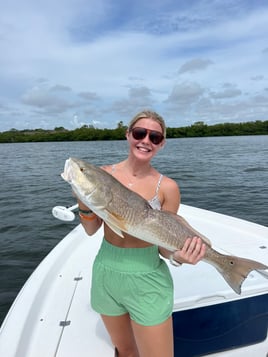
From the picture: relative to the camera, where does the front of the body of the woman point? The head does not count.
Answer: toward the camera

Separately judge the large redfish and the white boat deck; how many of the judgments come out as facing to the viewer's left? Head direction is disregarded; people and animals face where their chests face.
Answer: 1

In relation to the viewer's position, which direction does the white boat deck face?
facing away from the viewer

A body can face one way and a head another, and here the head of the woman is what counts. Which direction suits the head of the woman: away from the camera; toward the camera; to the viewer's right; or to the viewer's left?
toward the camera

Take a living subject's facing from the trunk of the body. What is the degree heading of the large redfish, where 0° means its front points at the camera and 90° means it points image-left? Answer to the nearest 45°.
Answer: approximately 90°

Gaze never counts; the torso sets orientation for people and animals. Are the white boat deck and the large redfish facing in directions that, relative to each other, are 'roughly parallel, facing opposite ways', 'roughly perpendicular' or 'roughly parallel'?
roughly perpendicular
